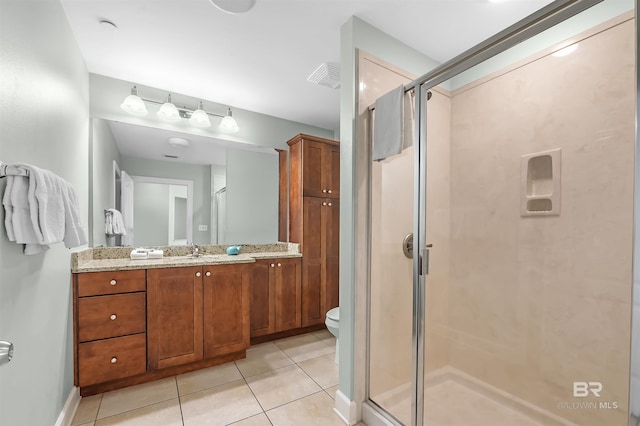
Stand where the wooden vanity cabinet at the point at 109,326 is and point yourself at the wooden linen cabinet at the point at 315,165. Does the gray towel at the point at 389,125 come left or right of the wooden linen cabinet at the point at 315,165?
right

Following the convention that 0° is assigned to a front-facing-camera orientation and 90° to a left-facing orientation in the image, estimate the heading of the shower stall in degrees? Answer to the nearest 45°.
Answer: approximately 45°

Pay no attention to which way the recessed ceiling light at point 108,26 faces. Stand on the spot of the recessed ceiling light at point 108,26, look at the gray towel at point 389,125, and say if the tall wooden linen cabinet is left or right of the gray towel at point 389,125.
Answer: left

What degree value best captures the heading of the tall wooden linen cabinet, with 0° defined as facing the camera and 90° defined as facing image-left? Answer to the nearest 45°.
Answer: approximately 315°

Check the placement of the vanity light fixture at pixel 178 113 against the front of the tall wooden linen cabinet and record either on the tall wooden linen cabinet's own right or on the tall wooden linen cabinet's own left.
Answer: on the tall wooden linen cabinet's own right

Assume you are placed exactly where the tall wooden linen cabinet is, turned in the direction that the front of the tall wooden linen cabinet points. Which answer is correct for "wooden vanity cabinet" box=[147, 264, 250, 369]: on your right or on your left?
on your right

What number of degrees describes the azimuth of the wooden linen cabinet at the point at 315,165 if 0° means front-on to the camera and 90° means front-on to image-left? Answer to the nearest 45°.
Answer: approximately 315°

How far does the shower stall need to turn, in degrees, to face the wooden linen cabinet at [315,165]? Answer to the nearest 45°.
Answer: approximately 45° to its right

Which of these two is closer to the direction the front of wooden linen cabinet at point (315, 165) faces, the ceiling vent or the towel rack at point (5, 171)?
the ceiling vent

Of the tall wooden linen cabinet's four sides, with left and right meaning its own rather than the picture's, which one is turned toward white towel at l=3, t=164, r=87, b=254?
right
